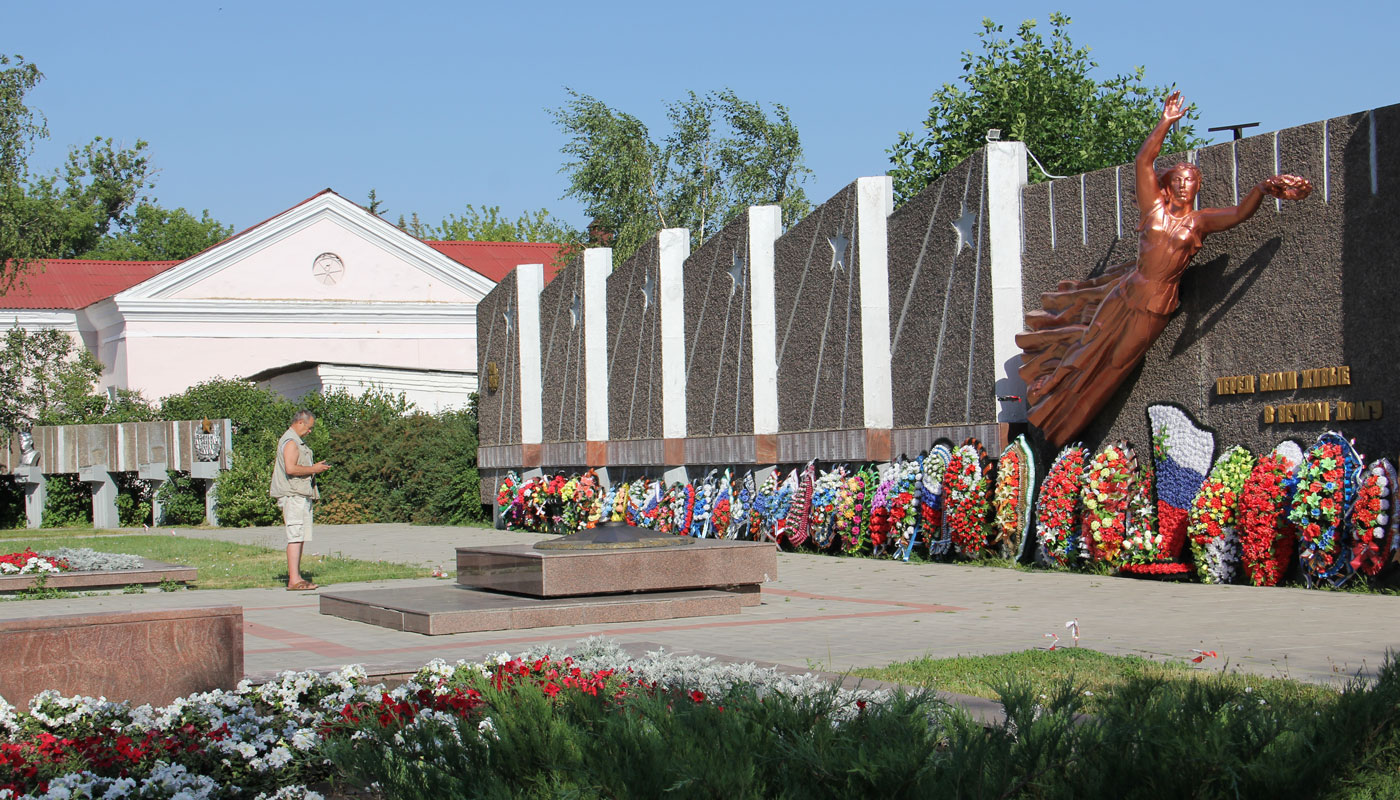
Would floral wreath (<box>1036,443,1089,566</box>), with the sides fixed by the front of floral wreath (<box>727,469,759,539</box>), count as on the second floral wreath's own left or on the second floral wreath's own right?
on the second floral wreath's own left

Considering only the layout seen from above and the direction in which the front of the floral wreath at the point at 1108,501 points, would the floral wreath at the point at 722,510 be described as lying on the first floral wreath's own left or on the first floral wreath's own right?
on the first floral wreath's own right

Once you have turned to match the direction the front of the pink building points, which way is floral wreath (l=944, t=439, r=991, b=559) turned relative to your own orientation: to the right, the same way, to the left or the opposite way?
to the right

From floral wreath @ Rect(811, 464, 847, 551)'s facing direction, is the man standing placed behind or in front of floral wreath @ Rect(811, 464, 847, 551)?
in front

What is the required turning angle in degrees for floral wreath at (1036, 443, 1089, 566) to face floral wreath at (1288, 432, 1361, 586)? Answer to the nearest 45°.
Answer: approximately 90° to its left

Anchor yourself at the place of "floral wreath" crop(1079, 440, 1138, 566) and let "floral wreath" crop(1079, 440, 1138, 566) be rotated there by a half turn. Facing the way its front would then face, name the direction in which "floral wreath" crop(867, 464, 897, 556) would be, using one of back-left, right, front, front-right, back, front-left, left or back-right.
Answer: left

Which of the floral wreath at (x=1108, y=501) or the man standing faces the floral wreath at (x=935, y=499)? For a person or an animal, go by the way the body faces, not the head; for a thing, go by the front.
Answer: the man standing

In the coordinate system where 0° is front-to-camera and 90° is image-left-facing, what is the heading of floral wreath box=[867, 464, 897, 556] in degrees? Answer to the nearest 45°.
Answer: approximately 45°

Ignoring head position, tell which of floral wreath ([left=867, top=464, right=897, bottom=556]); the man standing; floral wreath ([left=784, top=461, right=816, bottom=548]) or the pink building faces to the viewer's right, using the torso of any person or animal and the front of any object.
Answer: the man standing

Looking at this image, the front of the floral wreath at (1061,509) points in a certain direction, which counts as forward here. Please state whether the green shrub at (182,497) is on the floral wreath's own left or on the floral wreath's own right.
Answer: on the floral wreath's own right

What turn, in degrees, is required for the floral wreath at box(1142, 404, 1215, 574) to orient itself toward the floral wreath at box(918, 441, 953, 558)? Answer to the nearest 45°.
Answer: approximately 90° to its right

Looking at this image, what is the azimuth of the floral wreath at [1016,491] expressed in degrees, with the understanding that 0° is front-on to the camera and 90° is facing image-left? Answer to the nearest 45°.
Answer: approximately 45°

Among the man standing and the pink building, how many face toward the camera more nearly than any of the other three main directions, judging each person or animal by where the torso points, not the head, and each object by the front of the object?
1

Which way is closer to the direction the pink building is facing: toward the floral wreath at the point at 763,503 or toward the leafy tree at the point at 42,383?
the floral wreath

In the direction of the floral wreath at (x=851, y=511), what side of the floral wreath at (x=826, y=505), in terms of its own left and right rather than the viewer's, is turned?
left
